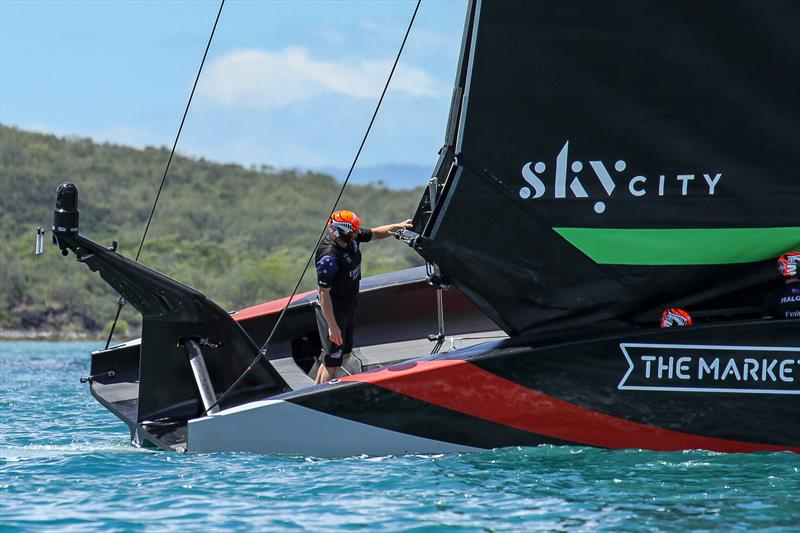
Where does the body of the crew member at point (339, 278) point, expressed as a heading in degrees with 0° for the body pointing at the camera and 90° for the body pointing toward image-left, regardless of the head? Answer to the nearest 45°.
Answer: approximately 315°

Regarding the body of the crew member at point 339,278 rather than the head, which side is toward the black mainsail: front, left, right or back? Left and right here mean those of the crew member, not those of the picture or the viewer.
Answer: front

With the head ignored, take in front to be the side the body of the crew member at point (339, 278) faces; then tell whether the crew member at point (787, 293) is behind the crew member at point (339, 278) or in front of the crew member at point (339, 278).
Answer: in front
